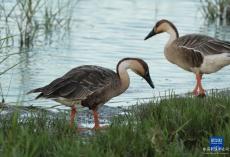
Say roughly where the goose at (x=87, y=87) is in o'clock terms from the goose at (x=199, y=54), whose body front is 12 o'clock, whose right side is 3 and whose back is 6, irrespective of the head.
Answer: the goose at (x=87, y=87) is roughly at 10 o'clock from the goose at (x=199, y=54).

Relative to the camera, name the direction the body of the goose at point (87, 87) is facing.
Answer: to the viewer's right

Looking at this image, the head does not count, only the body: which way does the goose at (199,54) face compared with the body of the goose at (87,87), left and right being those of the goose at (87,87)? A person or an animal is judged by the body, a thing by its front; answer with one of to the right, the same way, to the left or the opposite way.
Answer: the opposite way

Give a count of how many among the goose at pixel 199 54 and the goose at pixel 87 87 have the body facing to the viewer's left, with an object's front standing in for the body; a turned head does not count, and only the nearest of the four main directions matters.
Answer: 1

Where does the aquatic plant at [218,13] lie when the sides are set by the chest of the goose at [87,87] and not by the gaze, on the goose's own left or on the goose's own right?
on the goose's own left

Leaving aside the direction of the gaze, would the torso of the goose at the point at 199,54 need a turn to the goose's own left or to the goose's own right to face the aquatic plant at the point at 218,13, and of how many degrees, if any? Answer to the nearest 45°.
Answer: approximately 90° to the goose's own right

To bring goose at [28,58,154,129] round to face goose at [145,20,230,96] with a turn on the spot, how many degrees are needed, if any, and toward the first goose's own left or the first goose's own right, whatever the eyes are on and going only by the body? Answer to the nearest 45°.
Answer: approximately 45° to the first goose's own left

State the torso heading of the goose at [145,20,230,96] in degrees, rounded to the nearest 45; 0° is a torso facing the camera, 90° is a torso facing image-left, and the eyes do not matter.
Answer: approximately 90°
